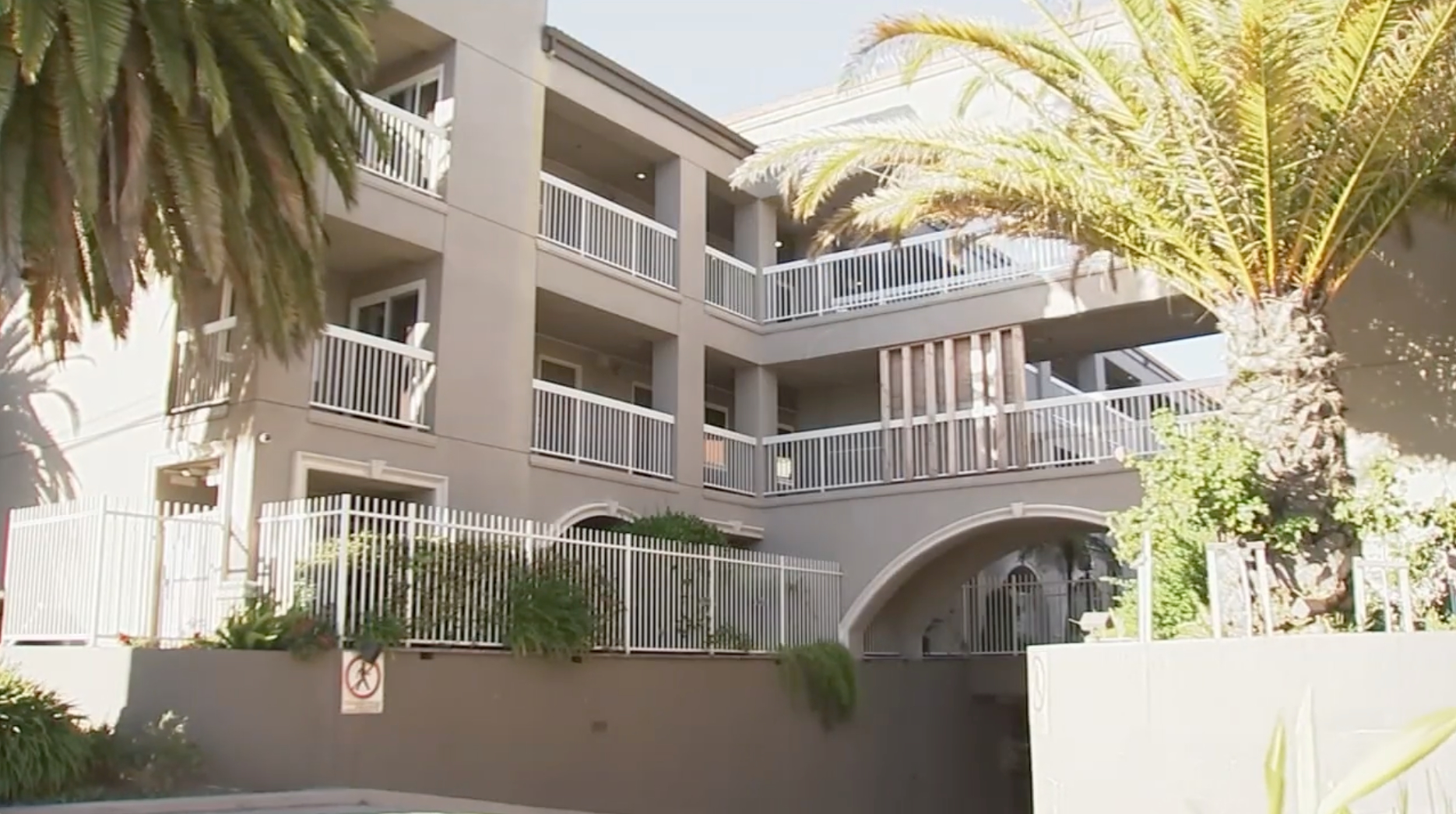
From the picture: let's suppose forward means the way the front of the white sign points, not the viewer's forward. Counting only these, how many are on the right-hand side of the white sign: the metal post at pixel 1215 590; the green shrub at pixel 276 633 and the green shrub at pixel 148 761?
2

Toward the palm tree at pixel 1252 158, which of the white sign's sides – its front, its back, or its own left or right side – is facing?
left

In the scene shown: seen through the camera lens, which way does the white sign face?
facing the viewer

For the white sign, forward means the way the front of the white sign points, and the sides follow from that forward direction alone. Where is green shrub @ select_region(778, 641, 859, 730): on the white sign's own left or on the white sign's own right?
on the white sign's own left

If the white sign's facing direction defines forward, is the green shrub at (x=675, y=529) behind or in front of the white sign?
behind

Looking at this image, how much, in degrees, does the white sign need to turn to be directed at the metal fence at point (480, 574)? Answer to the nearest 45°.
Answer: approximately 135° to its left

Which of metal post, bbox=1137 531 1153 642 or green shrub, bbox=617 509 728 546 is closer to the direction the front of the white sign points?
the metal post

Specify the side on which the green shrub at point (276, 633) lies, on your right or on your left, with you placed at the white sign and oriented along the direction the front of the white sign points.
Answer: on your right

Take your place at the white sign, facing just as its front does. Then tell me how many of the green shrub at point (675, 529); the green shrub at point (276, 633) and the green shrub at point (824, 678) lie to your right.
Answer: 1

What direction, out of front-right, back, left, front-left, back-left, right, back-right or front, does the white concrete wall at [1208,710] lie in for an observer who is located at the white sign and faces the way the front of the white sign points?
front-left

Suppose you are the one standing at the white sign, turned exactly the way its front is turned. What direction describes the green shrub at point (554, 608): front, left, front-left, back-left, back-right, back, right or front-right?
back-left

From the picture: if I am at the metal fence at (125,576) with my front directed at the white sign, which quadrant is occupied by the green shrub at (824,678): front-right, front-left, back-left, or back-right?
front-left
